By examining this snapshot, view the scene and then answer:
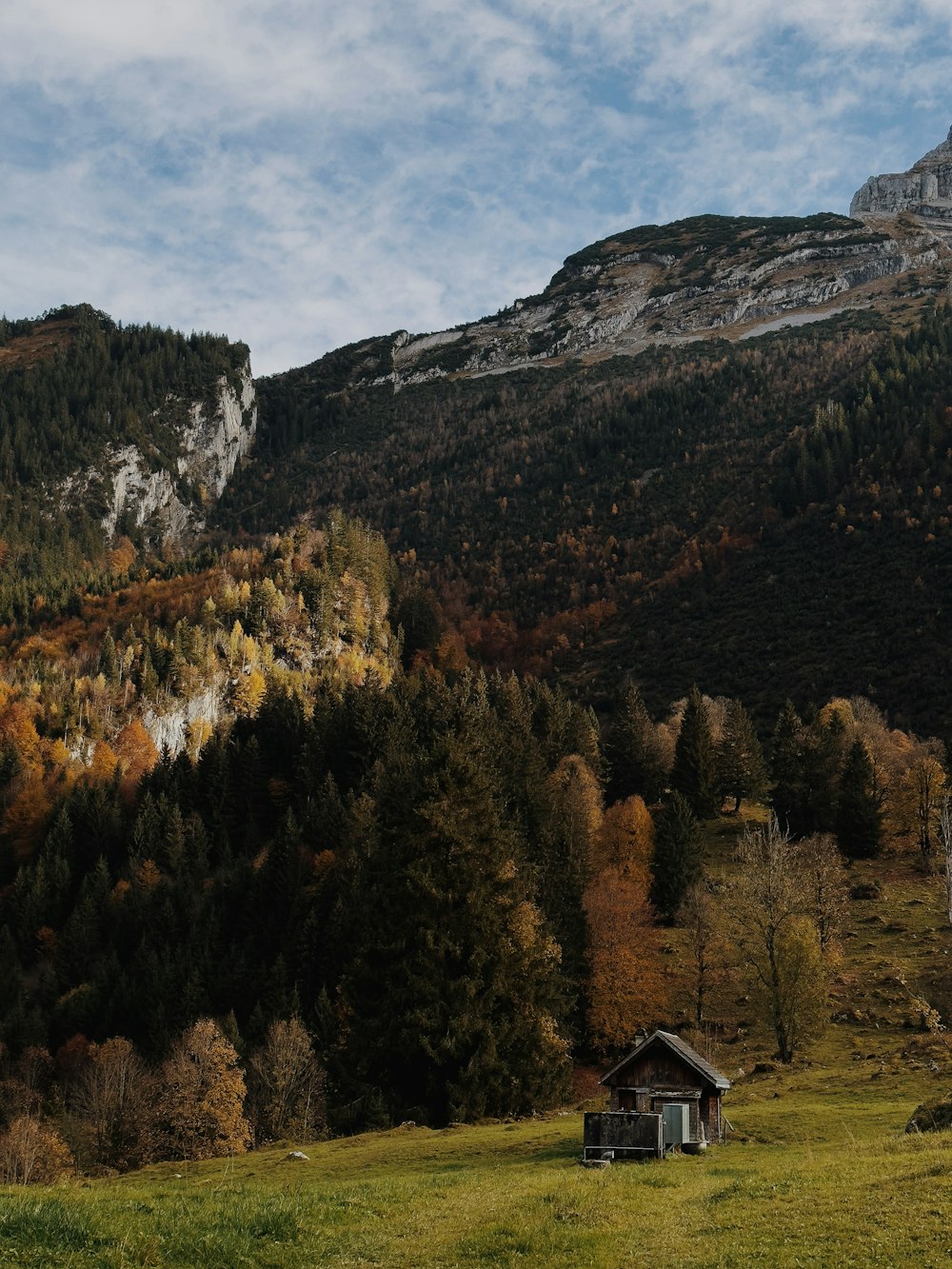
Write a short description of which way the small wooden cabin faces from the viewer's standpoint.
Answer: facing the viewer
